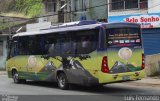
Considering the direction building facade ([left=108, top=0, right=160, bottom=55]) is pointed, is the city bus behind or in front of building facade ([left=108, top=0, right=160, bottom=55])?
in front

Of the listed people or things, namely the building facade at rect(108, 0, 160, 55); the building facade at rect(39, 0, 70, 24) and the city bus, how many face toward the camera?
2

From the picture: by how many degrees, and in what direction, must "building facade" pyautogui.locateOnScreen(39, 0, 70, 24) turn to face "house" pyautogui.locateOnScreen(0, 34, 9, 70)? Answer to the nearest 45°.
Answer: approximately 45° to its right

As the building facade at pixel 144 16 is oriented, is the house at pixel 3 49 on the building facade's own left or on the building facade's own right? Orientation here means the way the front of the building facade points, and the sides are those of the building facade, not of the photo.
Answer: on the building facade's own right

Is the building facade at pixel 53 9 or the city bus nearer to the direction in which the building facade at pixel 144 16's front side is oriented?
the city bus

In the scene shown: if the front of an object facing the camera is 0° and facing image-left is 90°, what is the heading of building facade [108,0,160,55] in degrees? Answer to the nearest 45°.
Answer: approximately 0°

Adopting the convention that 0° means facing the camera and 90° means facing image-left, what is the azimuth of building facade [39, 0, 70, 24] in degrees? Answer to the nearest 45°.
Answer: approximately 0°

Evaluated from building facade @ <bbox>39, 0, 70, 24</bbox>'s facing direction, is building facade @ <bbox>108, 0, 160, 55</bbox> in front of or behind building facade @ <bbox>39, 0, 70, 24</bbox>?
in front
